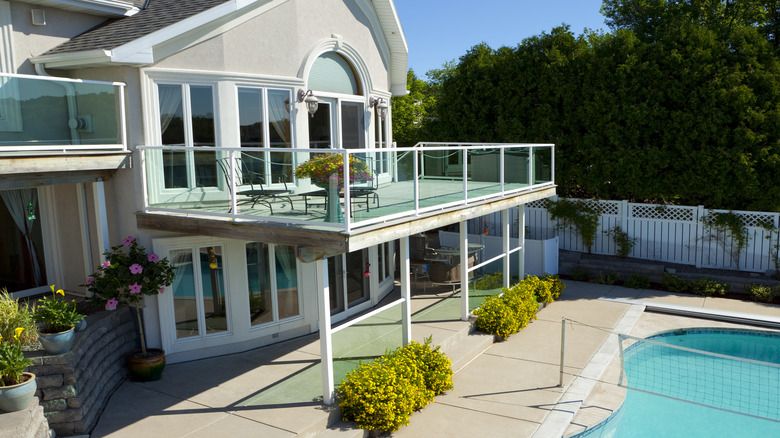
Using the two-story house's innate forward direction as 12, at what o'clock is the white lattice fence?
The white lattice fence is roughly at 10 o'clock from the two-story house.

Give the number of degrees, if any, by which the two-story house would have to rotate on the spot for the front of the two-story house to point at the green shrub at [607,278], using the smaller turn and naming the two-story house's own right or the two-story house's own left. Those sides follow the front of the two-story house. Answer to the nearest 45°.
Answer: approximately 45° to the two-story house's own left

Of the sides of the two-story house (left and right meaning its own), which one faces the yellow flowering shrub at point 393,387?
front

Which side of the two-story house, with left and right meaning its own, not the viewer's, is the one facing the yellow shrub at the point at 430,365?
front

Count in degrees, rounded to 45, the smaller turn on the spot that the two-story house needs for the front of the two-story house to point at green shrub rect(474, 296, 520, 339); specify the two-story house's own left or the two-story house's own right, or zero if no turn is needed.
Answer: approximately 45° to the two-story house's own left

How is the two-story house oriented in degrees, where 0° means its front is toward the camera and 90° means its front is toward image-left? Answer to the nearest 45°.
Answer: approximately 315°

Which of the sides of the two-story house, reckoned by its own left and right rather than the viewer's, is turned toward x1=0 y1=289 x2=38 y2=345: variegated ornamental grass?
right

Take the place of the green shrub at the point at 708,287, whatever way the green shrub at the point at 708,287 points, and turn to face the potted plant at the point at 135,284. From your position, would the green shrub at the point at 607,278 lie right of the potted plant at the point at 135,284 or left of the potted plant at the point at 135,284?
right

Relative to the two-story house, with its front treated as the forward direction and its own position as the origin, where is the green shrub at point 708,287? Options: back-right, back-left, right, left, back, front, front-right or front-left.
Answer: front-left
